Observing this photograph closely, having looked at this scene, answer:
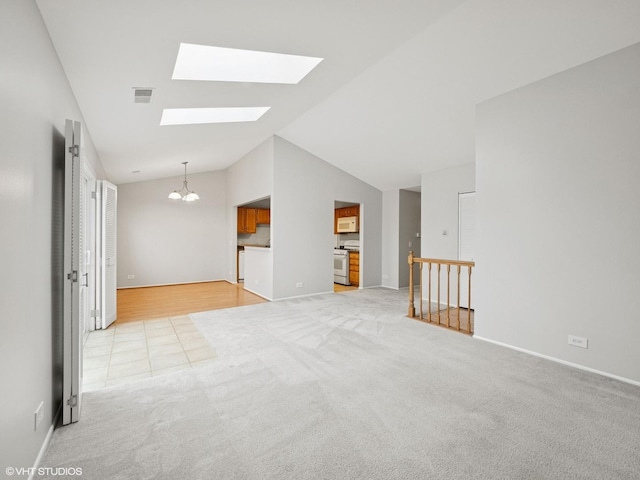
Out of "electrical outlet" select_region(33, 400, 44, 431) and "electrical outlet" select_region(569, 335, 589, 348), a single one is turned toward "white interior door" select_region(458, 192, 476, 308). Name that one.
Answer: "electrical outlet" select_region(33, 400, 44, 431)

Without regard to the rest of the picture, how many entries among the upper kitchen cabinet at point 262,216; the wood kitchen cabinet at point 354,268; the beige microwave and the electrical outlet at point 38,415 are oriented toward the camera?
3

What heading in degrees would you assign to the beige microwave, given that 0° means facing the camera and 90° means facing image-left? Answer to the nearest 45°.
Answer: approximately 0°

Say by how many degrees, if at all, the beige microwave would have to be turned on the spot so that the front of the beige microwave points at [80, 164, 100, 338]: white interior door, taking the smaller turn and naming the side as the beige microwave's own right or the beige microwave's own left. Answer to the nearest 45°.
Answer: approximately 45° to the beige microwave's own right

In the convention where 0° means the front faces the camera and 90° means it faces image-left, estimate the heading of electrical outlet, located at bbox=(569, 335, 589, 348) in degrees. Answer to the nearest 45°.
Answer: approximately 45°

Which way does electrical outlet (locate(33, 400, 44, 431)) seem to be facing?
to the viewer's right
